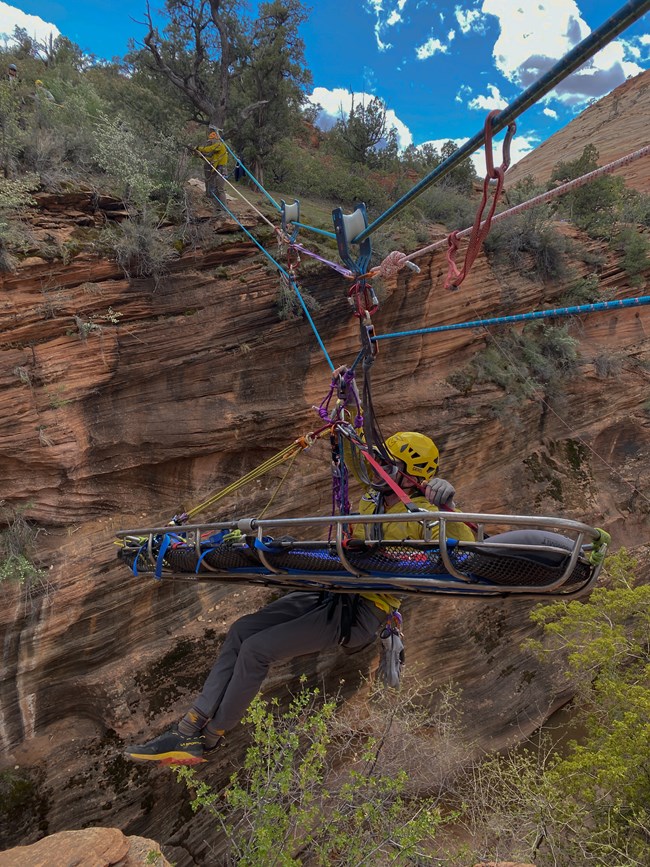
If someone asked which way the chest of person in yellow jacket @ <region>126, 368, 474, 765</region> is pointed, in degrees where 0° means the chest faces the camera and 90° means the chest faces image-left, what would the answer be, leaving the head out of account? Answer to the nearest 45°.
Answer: approximately 90°

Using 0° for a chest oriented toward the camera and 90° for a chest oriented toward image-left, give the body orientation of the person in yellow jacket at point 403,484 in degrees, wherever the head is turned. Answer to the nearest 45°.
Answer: approximately 45°
